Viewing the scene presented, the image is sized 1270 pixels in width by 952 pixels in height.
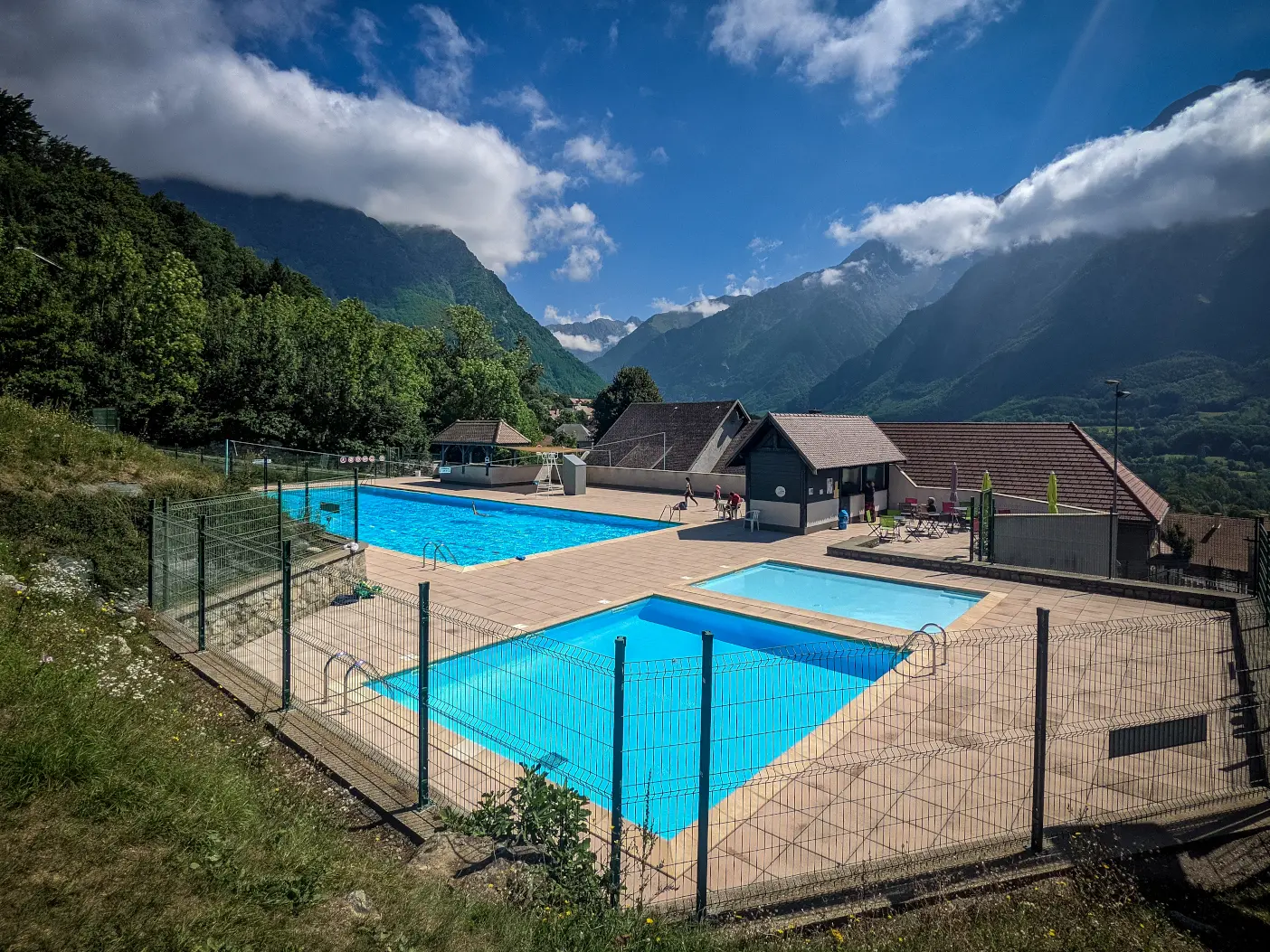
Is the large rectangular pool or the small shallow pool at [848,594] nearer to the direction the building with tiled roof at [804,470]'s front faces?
the small shallow pool

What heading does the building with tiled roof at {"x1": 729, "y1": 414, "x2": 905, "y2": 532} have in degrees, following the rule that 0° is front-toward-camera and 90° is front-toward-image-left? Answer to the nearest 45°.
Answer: approximately 315°

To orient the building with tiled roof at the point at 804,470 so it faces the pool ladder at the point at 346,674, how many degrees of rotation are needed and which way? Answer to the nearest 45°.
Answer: approximately 45° to its right

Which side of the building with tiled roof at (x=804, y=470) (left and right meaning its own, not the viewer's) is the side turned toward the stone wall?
right

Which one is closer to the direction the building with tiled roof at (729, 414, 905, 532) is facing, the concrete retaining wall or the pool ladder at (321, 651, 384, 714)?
the pool ladder

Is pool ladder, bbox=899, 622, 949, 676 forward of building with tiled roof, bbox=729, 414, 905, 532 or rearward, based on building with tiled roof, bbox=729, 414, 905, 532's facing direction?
forward

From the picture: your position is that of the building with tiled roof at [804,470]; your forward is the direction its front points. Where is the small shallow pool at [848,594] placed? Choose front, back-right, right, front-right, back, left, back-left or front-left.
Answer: front-right

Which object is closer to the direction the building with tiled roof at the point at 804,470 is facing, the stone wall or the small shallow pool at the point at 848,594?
the small shallow pool
